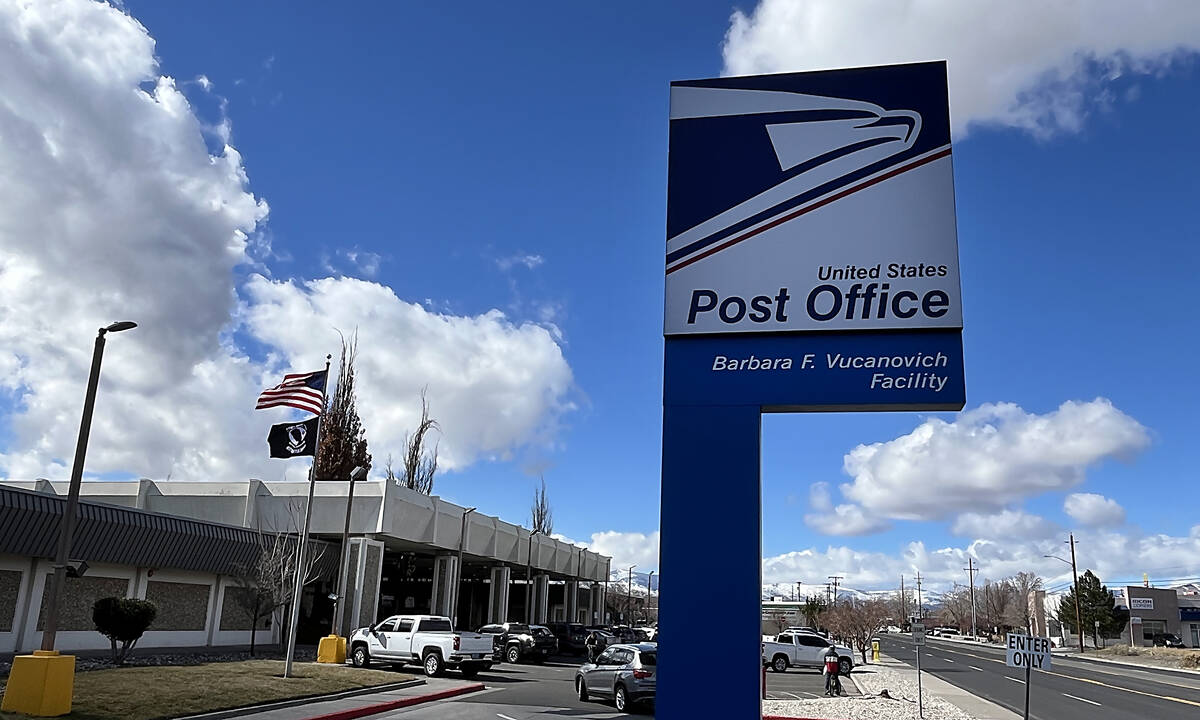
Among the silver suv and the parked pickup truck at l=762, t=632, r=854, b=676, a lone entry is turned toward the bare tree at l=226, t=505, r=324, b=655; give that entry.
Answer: the silver suv

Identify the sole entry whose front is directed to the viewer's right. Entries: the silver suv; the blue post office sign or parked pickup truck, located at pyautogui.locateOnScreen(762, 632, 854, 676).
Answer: the parked pickup truck

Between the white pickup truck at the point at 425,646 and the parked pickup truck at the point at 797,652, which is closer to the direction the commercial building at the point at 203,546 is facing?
the white pickup truck

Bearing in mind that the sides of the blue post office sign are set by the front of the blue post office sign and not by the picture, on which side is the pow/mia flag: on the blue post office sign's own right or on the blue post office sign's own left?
on the blue post office sign's own right

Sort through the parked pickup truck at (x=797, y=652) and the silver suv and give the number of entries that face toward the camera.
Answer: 0

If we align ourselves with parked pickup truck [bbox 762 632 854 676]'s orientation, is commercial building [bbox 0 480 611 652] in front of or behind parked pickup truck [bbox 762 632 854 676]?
behind

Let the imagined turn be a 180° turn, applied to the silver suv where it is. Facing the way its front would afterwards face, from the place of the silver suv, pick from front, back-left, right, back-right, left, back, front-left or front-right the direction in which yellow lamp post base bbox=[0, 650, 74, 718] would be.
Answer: right

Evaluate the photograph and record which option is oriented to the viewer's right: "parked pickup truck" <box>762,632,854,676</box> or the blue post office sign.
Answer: the parked pickup truck

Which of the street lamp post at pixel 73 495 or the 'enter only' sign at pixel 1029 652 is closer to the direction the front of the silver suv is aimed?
the street lamp post

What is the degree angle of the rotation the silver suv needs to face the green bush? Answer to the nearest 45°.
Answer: approximately 45° to its left

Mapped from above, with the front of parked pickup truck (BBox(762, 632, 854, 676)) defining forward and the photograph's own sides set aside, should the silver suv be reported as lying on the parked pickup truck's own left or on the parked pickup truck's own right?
on the parked pickup truck's own right

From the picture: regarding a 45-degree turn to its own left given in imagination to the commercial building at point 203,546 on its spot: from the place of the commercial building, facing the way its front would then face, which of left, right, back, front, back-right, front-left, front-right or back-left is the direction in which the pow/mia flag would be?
right

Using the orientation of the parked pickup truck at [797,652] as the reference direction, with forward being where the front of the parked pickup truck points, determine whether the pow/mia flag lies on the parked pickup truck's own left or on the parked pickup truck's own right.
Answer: on the parked pickup truck's own right

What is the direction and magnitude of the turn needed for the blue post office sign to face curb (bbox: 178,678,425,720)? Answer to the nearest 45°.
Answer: approximately 135° to its right

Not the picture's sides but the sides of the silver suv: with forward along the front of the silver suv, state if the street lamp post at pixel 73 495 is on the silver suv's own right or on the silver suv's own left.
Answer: on the silver suv's own left

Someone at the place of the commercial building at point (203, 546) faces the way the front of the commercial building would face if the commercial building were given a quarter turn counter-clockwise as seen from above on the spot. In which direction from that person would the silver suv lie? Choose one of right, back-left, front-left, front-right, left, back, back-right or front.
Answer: right

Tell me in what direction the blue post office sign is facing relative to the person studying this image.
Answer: facing the viewer

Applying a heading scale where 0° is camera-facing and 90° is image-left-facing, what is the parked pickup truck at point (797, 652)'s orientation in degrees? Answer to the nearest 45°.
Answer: approximately 270°
